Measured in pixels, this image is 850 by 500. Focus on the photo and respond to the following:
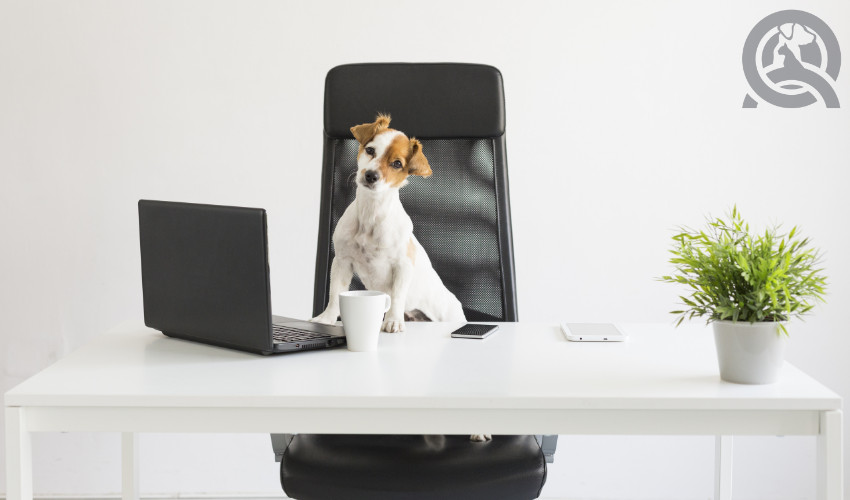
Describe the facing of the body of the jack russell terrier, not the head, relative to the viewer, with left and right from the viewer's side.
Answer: facing the viewer and to the left of the viewer

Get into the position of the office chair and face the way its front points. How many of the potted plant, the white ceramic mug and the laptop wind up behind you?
0

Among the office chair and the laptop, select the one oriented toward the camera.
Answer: the office chair

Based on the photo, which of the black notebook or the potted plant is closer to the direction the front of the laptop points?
the black notebook

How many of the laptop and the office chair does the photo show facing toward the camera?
1

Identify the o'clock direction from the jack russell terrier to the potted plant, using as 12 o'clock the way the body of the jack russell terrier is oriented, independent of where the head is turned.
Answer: The potted plant is roughly at 9 o'clock from the jack russell terrier.

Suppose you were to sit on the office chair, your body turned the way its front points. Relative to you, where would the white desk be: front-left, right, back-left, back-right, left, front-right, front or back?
front

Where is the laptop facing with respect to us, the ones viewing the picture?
facing away from the viewer and to the right of the viewer

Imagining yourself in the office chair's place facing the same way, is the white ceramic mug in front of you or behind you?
in front

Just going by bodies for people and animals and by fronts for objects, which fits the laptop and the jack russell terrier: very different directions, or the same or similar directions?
very different directions

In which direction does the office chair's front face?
toward the camera
